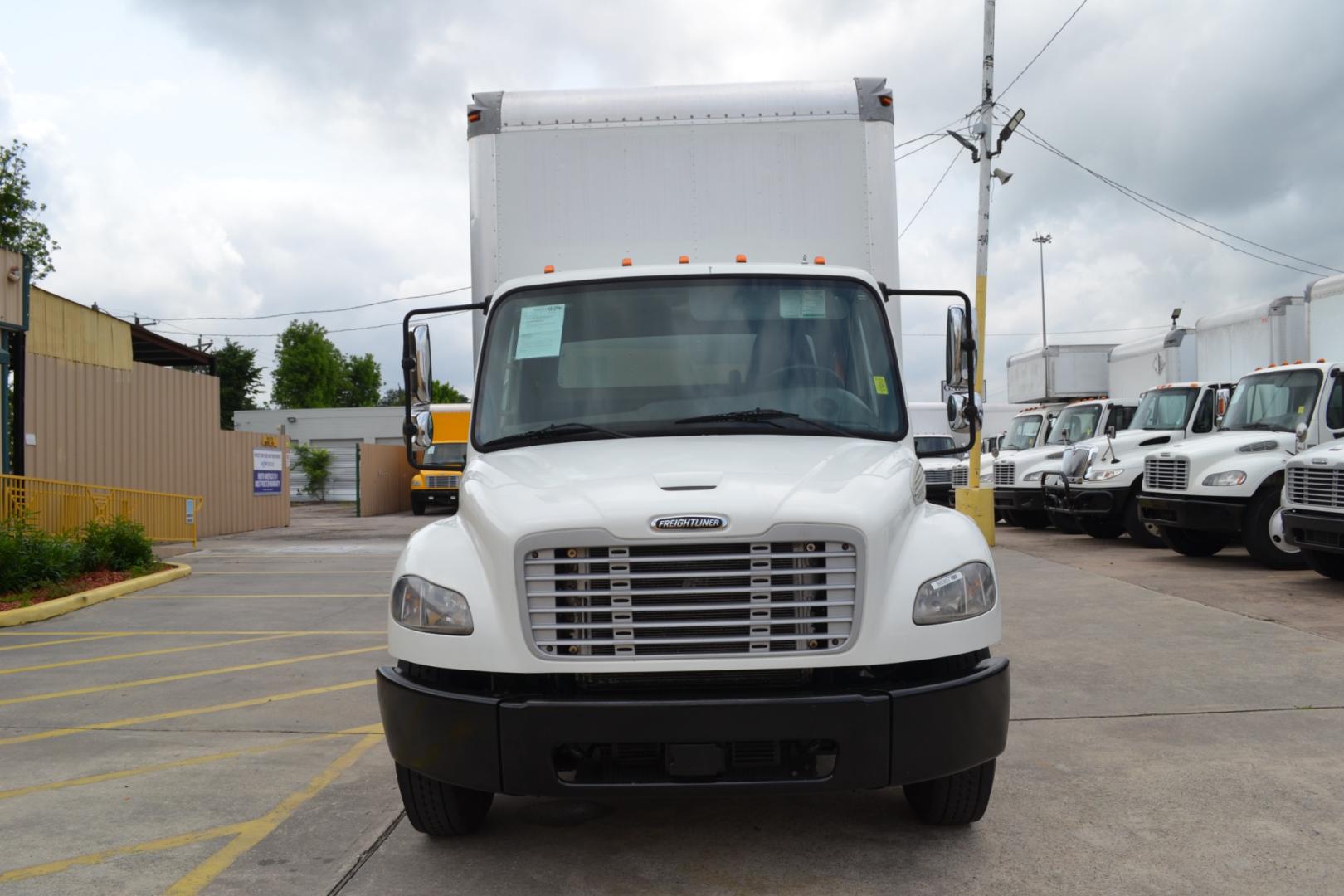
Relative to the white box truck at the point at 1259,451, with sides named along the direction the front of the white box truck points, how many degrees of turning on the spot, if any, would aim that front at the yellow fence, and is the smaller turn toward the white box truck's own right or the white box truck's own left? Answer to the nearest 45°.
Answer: approximately 45° to the white box truck's own right

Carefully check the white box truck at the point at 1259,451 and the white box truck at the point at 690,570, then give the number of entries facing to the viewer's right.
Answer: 0

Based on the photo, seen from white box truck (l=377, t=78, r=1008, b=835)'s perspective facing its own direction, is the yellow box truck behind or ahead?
behind

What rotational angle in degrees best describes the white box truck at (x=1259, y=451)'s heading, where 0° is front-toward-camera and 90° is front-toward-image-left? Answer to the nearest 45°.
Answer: approximately 45°

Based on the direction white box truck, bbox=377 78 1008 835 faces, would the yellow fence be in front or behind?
behind

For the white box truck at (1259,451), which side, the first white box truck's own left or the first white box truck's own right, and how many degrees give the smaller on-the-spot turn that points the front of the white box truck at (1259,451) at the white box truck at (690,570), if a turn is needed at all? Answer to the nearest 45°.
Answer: approximately 45° to the first white box truck's own left

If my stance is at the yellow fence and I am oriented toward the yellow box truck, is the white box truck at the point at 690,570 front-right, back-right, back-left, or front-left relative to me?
back-right

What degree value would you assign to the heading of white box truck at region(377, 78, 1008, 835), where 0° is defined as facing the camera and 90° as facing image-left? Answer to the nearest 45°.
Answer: approximately 0°
